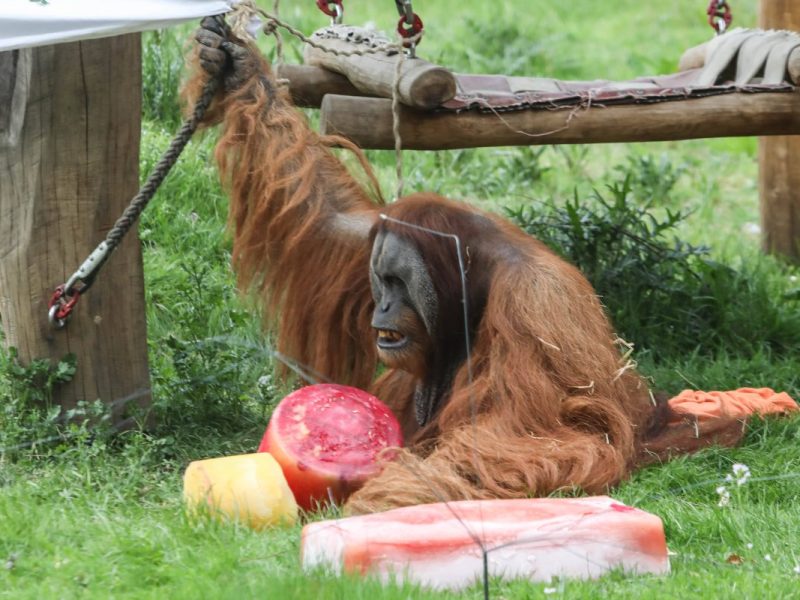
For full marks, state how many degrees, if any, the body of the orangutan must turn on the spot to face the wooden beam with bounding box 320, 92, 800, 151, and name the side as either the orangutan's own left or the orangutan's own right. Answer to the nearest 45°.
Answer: approximately 135° to the orangutan's own right

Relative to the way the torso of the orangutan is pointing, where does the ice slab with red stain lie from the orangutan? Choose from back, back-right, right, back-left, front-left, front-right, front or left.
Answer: left

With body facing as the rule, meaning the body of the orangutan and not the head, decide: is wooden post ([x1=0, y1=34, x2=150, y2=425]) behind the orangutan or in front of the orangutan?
in front

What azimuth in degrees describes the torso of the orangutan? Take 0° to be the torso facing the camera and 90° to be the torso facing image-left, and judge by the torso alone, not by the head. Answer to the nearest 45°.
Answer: approximately 90°

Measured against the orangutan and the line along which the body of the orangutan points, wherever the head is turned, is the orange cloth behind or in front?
behind

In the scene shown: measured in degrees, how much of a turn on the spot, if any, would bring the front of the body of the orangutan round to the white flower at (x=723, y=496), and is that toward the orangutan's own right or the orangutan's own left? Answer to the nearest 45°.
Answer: approximately 180°

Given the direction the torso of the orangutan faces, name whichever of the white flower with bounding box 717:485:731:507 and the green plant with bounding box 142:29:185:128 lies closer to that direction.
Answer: the green plant

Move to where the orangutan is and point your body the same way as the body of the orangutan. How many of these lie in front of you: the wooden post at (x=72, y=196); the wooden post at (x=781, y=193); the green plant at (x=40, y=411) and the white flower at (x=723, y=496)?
2

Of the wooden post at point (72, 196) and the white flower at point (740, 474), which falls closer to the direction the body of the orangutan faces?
the wooden post

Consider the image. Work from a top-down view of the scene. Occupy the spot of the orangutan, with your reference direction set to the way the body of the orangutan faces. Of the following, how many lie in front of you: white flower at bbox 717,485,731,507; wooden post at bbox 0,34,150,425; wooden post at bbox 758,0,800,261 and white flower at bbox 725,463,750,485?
1
